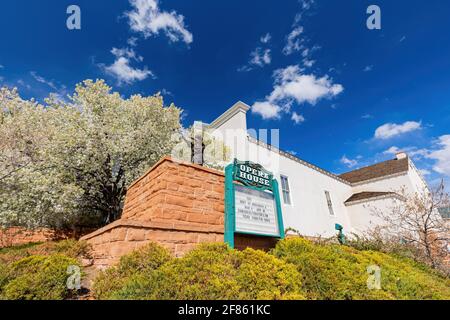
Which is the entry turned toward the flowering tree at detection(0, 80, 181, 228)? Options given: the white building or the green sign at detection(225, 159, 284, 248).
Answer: the white building

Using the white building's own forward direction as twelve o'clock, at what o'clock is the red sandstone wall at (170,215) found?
The red sandstone wall is roughly at 11 o'clock from the white building.

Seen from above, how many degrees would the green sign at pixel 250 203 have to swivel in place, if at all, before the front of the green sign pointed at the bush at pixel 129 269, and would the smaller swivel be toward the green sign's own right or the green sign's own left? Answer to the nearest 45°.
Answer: approximately 90° to the green sign's own right

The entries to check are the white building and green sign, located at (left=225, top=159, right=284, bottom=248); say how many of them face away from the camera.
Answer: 0

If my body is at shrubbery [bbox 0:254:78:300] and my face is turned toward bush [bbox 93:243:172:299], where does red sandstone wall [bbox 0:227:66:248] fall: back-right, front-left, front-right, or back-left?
back-left

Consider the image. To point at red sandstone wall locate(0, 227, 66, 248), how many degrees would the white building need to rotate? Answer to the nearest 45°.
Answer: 0° — it already faces it

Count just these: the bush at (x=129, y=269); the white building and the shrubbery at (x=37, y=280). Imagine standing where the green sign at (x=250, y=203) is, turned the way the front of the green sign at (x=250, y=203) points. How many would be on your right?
2

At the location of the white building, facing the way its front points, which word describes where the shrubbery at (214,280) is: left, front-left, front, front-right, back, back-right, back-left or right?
front-left

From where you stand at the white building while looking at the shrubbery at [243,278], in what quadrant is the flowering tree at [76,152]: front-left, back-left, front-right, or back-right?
front-right

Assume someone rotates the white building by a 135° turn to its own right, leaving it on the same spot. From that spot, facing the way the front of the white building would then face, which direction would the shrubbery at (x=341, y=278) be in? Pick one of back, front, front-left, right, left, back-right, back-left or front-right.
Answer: back

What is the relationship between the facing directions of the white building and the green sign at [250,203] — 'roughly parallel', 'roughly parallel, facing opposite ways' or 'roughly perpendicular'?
roughly perpendicular

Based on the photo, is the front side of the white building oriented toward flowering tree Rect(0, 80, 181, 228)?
yes

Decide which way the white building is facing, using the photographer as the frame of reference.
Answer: facing the viewer and to the left of the viewer
